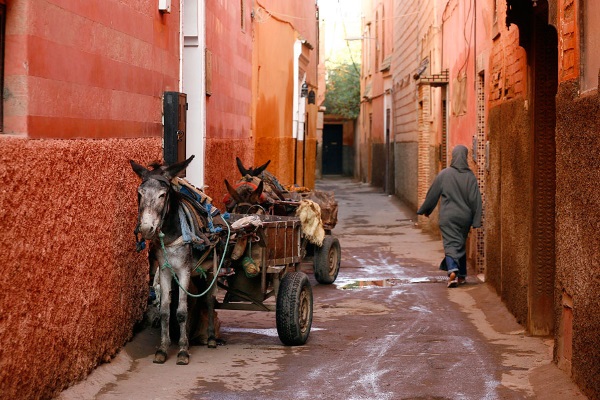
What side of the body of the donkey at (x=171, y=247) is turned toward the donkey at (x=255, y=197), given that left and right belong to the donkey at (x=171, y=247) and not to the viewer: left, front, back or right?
back

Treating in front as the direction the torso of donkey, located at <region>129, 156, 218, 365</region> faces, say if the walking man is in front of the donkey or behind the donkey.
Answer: behind

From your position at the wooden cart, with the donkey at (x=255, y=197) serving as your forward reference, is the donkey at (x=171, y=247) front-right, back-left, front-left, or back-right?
back-left

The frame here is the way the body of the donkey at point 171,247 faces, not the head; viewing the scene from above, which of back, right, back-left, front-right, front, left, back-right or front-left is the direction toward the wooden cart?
back-left

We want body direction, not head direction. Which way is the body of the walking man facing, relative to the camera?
away from the camera

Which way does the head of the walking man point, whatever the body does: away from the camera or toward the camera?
away from the camera

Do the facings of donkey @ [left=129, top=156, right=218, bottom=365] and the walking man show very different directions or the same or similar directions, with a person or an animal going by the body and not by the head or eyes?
very different directions

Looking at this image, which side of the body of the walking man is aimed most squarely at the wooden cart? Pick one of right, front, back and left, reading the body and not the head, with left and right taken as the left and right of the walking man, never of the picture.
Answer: back

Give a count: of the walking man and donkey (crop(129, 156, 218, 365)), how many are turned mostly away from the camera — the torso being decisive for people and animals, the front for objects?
1

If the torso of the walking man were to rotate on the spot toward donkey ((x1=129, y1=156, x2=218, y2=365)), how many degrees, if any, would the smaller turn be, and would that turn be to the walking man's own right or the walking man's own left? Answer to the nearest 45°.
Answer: approximately 180°

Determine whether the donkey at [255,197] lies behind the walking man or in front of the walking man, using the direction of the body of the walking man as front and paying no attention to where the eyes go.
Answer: behind
